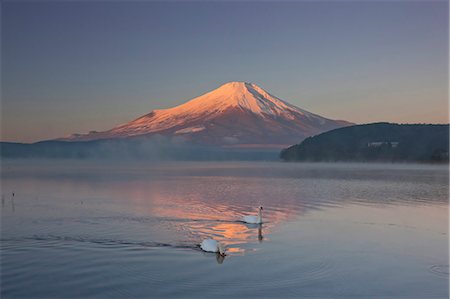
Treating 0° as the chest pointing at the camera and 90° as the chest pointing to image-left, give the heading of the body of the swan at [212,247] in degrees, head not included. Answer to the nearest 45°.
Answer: approximately 270°
